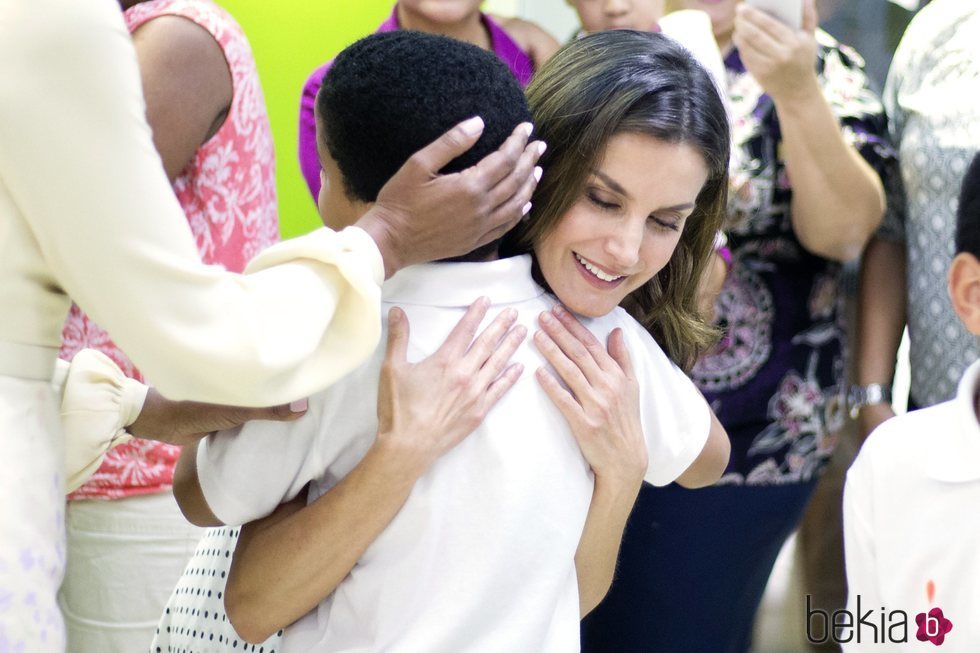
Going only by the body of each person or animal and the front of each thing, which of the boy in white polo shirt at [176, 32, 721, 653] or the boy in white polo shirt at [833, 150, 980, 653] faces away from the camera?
the boy in white polo shirt at [176, 32, 721, 653]

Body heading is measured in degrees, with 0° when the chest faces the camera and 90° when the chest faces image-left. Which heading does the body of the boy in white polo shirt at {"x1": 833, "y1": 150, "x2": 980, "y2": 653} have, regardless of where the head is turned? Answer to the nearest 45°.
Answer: approximately 0°

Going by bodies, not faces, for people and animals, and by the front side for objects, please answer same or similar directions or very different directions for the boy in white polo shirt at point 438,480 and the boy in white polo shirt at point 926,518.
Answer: very different directions

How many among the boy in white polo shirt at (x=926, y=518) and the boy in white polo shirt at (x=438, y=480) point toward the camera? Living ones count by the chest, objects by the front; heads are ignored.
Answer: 1

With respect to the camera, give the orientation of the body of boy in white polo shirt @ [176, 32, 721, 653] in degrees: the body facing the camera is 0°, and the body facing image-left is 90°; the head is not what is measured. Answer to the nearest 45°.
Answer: approximately 180°
